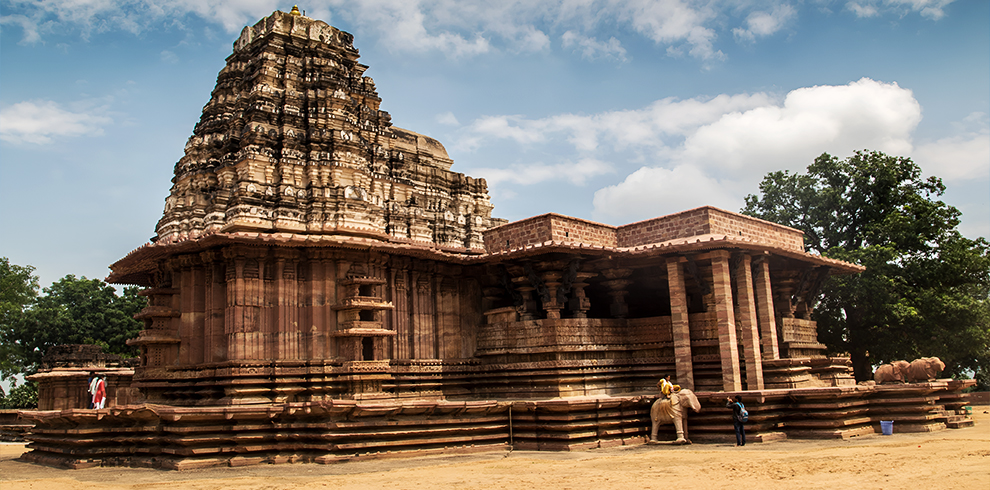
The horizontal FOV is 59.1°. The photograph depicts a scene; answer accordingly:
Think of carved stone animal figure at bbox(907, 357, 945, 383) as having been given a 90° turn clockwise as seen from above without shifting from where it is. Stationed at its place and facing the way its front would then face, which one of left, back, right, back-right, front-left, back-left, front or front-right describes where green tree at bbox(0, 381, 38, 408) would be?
right

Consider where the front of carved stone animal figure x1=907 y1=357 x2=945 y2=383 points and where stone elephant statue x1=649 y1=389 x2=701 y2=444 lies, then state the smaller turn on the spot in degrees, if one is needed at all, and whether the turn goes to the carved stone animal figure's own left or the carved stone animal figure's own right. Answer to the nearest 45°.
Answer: approximately 135° to the carved stone animal figure's own right

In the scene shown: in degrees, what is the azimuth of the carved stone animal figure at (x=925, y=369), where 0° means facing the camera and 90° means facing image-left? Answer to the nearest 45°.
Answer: approximately 270°
